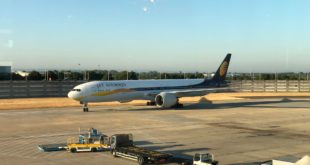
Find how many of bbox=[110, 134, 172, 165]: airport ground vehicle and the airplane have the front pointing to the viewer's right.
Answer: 0

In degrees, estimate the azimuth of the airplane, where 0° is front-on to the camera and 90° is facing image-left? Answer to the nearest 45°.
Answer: approximately 45°

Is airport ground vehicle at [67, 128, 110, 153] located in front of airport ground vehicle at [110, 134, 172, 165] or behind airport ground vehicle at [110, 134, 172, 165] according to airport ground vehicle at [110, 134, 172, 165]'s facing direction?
in front

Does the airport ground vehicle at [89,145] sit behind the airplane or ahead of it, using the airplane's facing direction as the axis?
ahead

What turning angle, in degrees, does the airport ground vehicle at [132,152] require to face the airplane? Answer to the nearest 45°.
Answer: approximately 45° to its right

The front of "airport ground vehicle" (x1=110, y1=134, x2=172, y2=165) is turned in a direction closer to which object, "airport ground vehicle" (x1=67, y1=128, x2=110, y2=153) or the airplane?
the airport ground vehicle

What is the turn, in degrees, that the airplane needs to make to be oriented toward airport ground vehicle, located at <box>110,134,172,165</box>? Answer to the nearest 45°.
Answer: approximately 45° to its left

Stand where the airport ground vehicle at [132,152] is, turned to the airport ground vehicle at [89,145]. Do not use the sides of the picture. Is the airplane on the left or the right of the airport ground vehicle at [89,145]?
right

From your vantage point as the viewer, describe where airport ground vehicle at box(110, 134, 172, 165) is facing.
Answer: facing away from the viewer and to the left of the viewer
